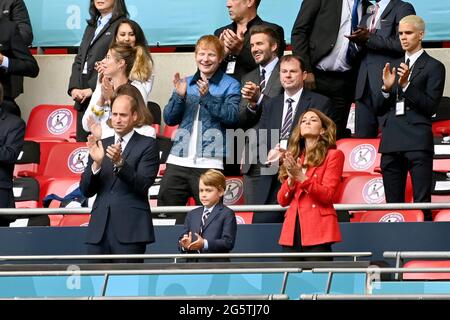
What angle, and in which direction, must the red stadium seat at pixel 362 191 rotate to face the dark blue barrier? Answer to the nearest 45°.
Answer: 0° — it already faces it

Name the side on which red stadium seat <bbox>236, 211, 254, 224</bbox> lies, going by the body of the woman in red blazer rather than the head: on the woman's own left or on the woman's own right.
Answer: on the woman's own right

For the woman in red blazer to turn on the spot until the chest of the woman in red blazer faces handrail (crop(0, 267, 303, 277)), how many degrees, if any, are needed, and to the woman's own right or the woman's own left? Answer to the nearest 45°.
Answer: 0° — they already face it
